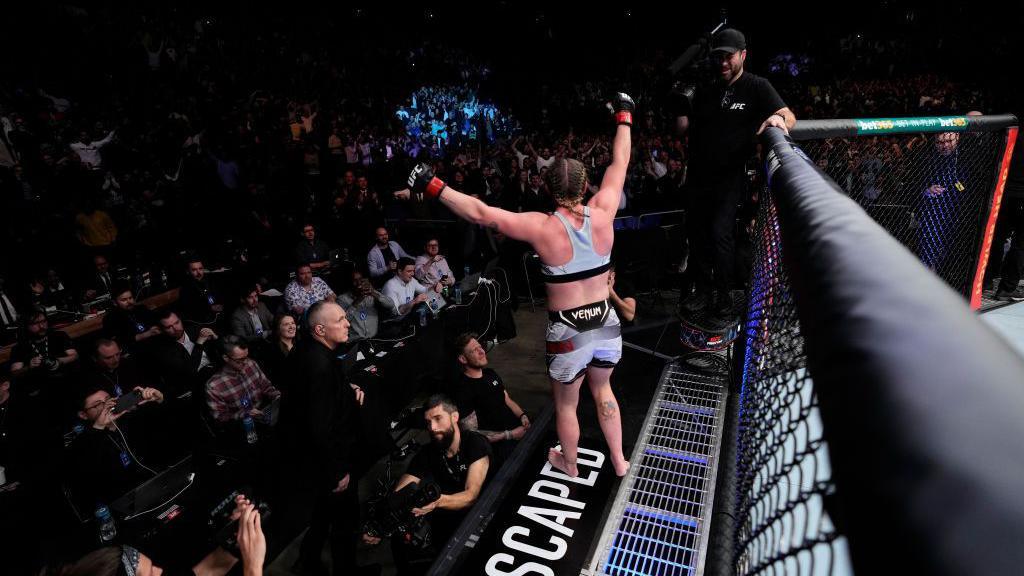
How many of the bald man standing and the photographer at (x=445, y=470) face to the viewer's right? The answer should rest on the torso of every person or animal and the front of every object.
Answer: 1

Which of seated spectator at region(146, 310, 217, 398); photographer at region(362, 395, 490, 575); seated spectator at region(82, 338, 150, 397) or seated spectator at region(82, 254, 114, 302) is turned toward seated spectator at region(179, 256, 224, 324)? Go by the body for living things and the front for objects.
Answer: seated spectator at region(82, 254, 114, 302)

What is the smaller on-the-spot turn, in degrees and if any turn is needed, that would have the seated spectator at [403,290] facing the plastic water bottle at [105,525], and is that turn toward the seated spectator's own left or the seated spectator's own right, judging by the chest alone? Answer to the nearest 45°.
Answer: approximately 90° to the seated spectator's own right

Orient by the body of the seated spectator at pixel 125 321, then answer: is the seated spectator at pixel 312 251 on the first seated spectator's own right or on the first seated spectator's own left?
on the first seated spectator's own left

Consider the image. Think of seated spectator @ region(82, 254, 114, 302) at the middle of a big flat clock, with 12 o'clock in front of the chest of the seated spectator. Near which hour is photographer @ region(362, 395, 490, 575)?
The photographer is roughly at 1 o'clock from the seated spectator.

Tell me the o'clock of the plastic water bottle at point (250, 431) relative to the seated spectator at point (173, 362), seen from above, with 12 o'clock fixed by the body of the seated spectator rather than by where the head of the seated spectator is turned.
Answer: The plastic water bottle is roughly at 1 o'clock from the seated spectator.

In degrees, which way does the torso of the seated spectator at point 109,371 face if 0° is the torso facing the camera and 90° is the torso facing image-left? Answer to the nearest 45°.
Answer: approximately 315°
